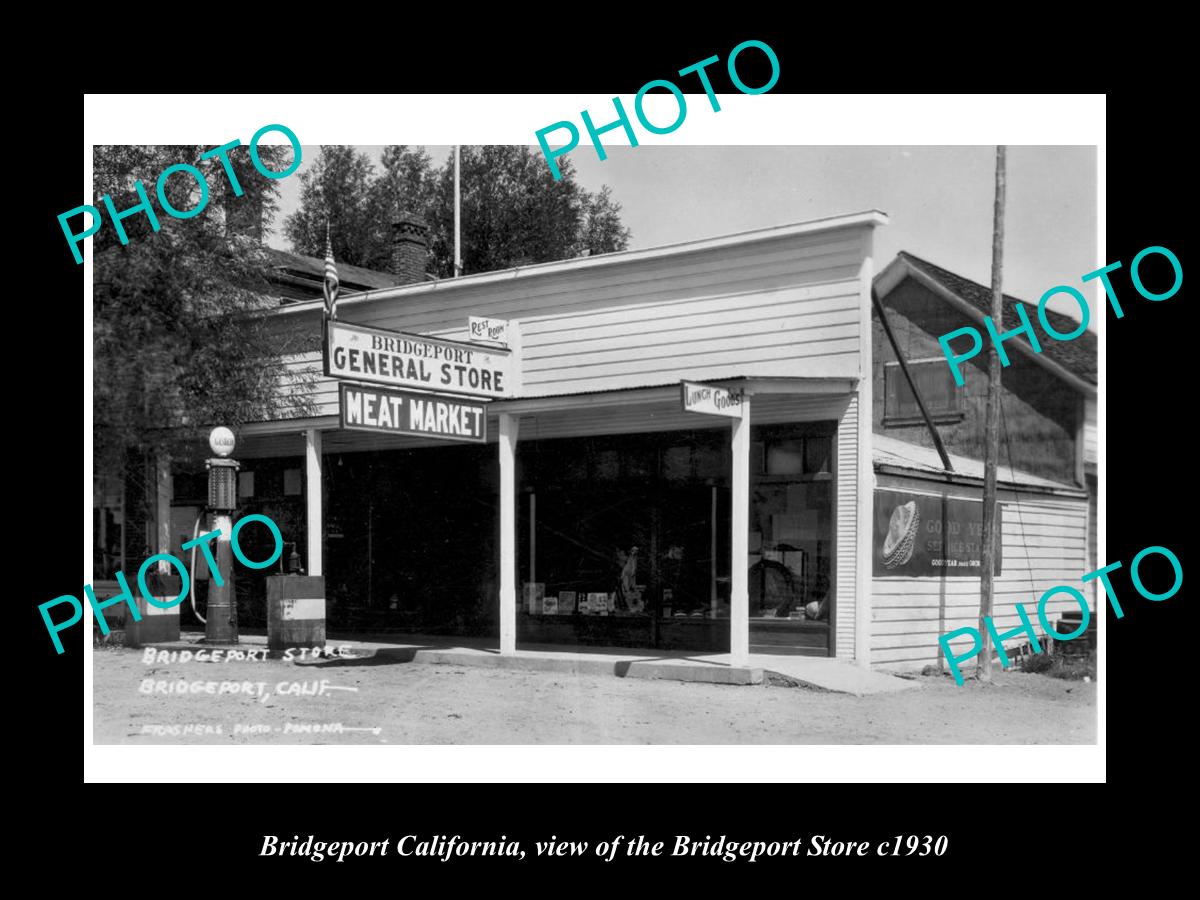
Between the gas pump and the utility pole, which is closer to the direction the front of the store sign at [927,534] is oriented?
the utility pole

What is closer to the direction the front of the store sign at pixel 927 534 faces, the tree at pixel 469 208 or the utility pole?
the utility pole

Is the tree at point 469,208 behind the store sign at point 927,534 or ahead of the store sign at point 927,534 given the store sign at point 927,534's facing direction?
behind

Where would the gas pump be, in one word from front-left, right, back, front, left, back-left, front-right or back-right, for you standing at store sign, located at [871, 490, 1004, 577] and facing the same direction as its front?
back-right

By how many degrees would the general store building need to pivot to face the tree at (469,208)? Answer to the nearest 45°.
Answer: approximately 135° to its right

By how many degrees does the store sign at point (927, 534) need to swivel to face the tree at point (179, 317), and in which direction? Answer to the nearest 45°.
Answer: approximately 135° to its right

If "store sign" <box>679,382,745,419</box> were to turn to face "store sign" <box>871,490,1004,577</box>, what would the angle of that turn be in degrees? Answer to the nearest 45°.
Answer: approximately 90° to its left

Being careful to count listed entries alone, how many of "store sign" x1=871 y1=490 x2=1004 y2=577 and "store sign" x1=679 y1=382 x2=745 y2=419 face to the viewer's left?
0

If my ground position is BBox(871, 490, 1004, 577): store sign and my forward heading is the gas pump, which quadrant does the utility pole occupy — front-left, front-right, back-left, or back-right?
back-left

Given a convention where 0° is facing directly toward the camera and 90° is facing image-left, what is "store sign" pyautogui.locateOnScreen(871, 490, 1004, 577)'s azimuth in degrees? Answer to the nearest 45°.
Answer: approximately 315°

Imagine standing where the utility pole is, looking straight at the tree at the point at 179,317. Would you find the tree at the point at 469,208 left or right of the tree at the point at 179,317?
right

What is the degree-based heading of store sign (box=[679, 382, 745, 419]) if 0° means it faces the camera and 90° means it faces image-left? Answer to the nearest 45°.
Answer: approximately 315°
